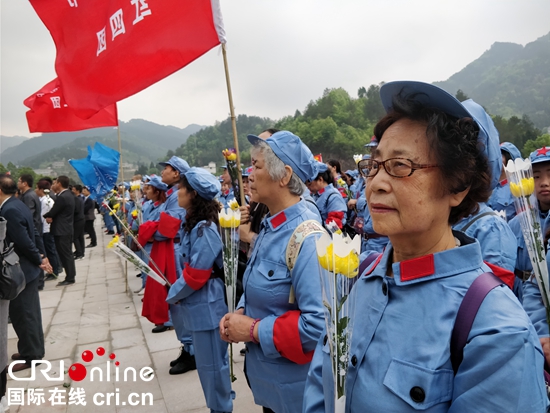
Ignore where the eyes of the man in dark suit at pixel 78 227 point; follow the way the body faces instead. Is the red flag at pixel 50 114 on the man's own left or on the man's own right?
on the man's own left

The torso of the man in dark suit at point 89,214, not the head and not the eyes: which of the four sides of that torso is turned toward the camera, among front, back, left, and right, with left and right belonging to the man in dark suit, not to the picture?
left

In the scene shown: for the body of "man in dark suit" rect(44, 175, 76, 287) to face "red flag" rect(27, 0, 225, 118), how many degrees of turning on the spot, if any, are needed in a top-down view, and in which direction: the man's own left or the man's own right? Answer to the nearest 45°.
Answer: approximately 90° to the man's own left

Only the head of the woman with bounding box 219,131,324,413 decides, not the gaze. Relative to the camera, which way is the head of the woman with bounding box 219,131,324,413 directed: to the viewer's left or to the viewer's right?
to the viewer's left

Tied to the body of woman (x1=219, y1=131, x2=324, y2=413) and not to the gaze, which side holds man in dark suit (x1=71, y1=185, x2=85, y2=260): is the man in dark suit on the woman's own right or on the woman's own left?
on the woman's own right
